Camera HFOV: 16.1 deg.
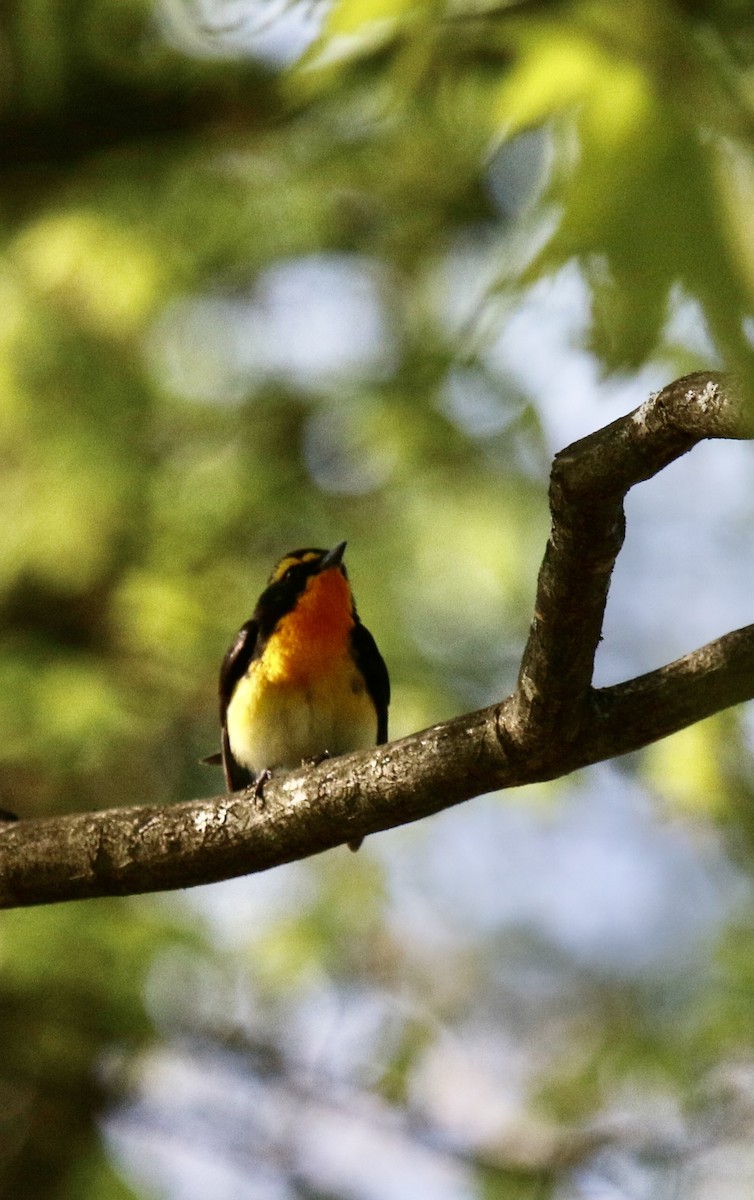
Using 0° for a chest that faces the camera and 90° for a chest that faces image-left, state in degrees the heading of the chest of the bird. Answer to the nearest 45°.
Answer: approximately 0°
